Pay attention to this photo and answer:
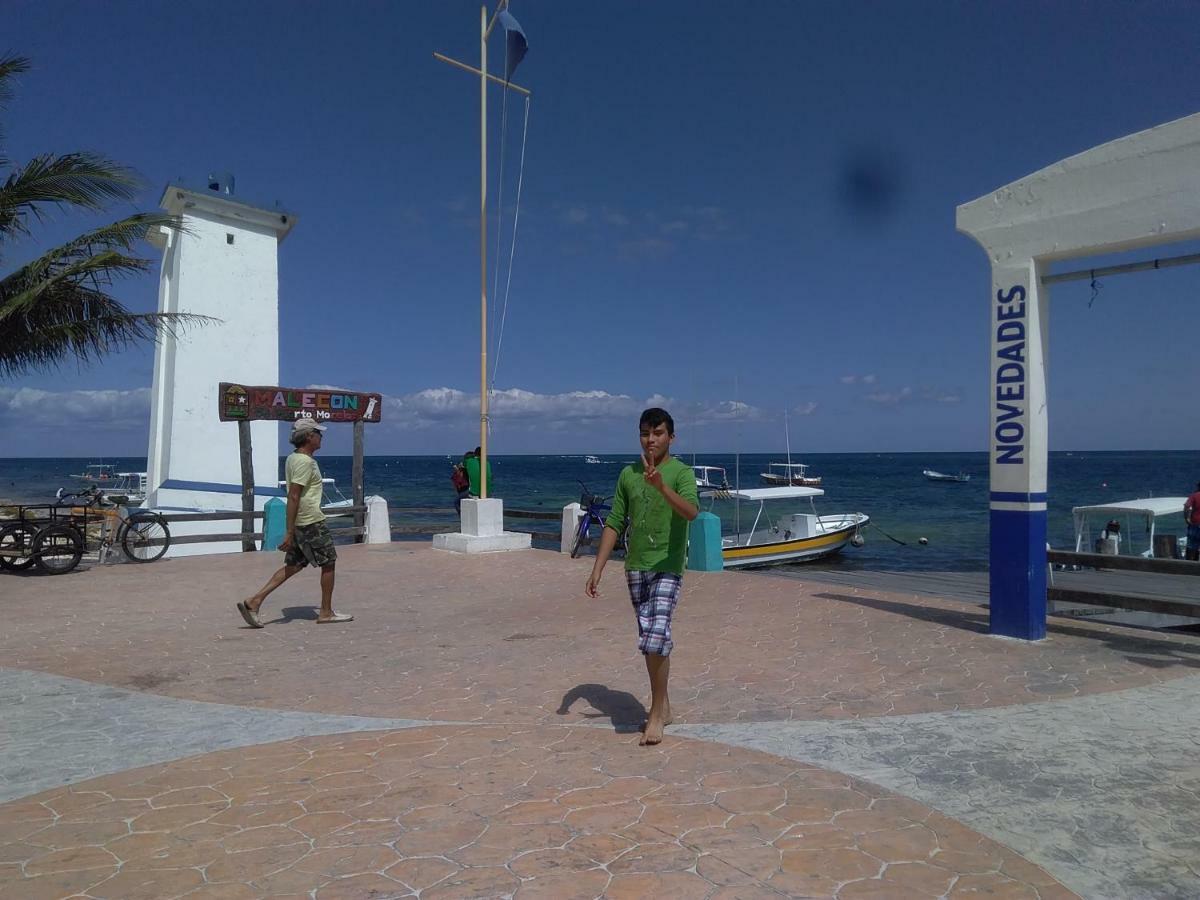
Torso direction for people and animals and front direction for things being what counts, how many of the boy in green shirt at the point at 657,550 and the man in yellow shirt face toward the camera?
1

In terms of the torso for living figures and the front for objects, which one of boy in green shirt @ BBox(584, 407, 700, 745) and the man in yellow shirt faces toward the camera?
the boy in green shirt

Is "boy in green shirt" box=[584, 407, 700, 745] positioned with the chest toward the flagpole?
no

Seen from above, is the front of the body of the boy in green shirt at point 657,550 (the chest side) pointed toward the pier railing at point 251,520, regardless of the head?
no

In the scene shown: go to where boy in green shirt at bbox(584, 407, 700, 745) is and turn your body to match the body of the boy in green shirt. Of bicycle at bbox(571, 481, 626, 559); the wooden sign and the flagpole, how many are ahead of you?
0

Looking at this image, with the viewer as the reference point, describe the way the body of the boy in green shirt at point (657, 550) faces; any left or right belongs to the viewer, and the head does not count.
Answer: facing the viewer
